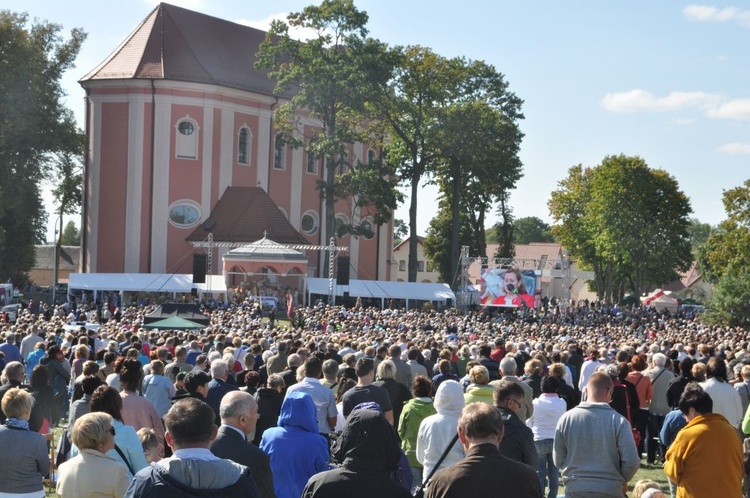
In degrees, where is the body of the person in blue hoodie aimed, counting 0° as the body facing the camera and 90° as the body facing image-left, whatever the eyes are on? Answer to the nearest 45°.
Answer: approximately 180°

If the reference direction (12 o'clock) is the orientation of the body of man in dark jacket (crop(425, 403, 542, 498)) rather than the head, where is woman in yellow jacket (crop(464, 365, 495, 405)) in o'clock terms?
The woman in yellow jacket is roughly at 12 o'clock from the man in dark jacket.

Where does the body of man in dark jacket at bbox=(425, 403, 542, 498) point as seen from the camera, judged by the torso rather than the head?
away from the camera

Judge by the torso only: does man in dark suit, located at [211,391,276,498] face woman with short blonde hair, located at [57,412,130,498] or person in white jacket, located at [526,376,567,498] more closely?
the person in white jacket

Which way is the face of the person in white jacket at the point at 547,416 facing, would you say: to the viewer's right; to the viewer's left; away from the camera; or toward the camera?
away from the camera

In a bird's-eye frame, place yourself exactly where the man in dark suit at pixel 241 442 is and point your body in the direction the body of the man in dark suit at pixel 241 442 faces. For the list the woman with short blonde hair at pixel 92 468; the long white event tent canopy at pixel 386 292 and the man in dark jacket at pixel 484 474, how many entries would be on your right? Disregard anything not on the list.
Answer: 1

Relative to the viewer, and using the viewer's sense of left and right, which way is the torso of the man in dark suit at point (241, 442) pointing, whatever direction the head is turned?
facing away from the viewer and to the right of the viewer

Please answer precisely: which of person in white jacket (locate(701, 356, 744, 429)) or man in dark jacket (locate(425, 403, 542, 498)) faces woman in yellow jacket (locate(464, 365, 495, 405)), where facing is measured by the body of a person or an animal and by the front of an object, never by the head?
the man in dark jacket

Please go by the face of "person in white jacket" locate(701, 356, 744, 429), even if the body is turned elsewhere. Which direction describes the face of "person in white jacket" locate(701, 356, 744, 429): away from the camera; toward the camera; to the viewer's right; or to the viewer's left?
away from the camera

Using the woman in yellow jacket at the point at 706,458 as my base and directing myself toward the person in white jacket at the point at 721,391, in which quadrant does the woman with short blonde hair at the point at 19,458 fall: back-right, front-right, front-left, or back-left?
back-left

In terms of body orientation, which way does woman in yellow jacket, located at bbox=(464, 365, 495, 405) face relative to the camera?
away from the camera
